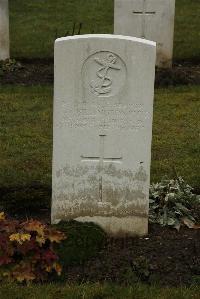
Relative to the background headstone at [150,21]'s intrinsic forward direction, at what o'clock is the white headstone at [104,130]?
The white headstone is roughly at 12 o'clock from the background headstone.

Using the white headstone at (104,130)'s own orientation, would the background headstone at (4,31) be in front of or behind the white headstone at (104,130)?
behind

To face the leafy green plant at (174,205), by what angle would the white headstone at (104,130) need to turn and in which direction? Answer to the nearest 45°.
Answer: approximately 135° to its left

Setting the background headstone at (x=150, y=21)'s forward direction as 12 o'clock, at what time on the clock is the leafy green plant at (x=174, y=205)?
The leafy green plant is roughly at 12 o'clock from the background headstone.

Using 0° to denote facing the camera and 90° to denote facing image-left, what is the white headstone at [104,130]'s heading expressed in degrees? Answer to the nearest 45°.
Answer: approximately 0°

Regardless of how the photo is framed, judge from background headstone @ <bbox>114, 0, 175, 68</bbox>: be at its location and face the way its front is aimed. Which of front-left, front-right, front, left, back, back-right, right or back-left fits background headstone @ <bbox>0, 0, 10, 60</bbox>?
right

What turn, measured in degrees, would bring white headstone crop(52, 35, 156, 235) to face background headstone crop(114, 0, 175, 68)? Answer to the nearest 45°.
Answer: approximately 180°

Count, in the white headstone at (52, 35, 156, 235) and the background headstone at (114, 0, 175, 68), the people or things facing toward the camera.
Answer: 2

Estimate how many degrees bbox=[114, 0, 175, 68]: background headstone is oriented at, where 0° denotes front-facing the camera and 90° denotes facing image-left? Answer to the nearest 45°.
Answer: approximately 0°
